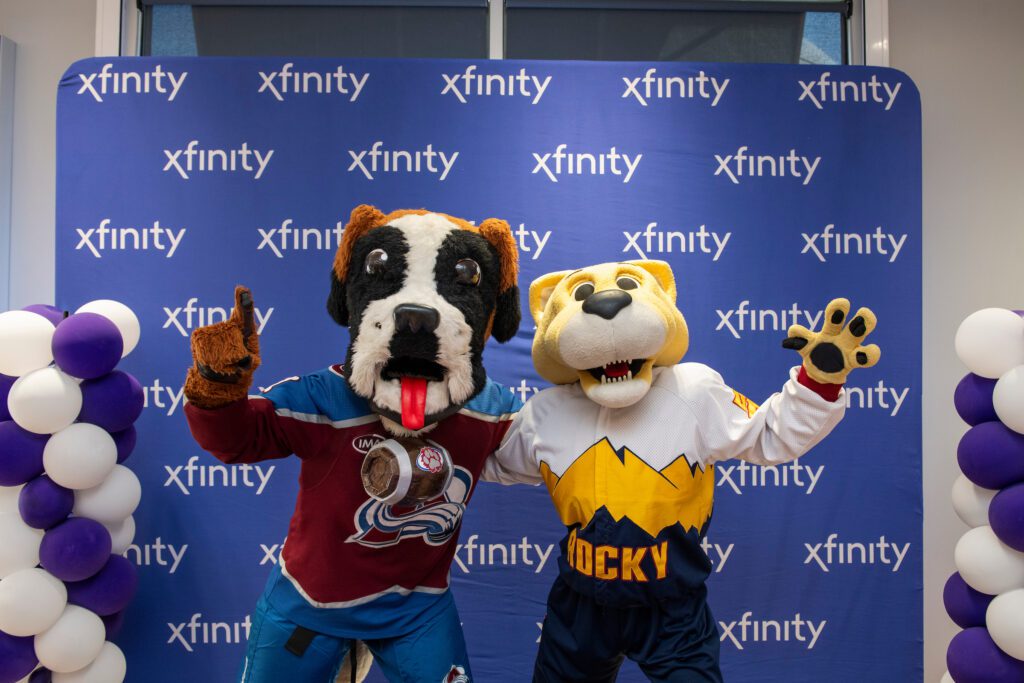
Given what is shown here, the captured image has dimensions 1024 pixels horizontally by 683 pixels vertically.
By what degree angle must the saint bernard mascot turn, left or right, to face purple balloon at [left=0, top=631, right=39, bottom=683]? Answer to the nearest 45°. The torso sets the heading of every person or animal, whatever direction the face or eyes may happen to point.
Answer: approximately 135° to its right

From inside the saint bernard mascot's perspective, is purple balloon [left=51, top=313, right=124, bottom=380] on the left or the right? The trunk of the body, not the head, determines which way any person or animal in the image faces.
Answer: on its right

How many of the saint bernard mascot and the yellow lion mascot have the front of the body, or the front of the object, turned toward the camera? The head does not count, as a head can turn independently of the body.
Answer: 2

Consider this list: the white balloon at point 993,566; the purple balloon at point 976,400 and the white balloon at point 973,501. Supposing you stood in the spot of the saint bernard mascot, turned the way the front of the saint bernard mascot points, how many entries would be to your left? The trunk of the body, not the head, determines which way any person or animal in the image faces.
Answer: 3

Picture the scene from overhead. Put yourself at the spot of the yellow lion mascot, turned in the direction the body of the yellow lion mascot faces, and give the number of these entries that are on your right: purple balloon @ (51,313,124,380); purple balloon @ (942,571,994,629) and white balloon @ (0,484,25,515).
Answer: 2

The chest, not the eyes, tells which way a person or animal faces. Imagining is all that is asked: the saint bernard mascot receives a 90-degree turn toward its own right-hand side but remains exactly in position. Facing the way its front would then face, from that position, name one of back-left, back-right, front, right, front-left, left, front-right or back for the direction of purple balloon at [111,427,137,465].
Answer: front-right

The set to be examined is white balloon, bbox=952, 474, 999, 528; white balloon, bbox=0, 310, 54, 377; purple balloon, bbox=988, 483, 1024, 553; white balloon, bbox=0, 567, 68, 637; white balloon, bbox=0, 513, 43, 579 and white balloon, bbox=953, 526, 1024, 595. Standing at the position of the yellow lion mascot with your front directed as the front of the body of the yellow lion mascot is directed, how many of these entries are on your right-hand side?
3

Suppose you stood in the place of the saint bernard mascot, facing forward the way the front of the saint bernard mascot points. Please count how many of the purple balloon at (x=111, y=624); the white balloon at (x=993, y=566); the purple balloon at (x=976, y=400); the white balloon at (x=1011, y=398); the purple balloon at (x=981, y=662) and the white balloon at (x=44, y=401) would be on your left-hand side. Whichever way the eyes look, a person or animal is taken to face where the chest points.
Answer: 4

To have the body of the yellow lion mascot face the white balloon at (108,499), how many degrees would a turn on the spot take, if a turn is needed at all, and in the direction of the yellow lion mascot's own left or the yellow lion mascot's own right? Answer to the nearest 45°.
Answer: approximately 90° to the yellow lion mascot's own right

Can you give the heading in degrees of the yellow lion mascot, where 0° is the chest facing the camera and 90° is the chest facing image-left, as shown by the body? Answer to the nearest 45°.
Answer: approximately 0°

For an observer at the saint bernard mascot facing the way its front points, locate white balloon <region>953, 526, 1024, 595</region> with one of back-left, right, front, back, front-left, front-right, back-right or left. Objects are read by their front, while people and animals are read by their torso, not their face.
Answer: left

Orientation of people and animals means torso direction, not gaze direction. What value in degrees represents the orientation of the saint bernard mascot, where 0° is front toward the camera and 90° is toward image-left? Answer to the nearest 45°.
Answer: approximately 0°

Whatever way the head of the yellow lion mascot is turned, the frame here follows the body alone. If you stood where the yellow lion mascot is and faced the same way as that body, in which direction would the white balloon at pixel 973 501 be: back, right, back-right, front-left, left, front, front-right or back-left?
back-left
